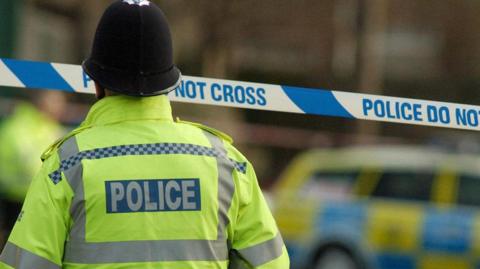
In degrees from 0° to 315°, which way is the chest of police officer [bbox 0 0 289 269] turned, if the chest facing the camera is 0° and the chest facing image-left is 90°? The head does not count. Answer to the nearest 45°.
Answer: approximately 180°

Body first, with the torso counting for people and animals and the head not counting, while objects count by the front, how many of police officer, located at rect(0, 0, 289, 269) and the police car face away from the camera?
1

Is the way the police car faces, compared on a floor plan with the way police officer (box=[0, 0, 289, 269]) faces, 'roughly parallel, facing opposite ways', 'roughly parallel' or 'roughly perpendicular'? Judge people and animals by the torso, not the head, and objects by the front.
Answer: roughly perpendicular

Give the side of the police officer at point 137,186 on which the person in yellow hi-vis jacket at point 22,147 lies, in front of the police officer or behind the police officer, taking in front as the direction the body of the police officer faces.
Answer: in front

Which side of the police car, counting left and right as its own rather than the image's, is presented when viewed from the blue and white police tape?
right

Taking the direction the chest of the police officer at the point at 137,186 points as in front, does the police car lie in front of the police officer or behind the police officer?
in front
